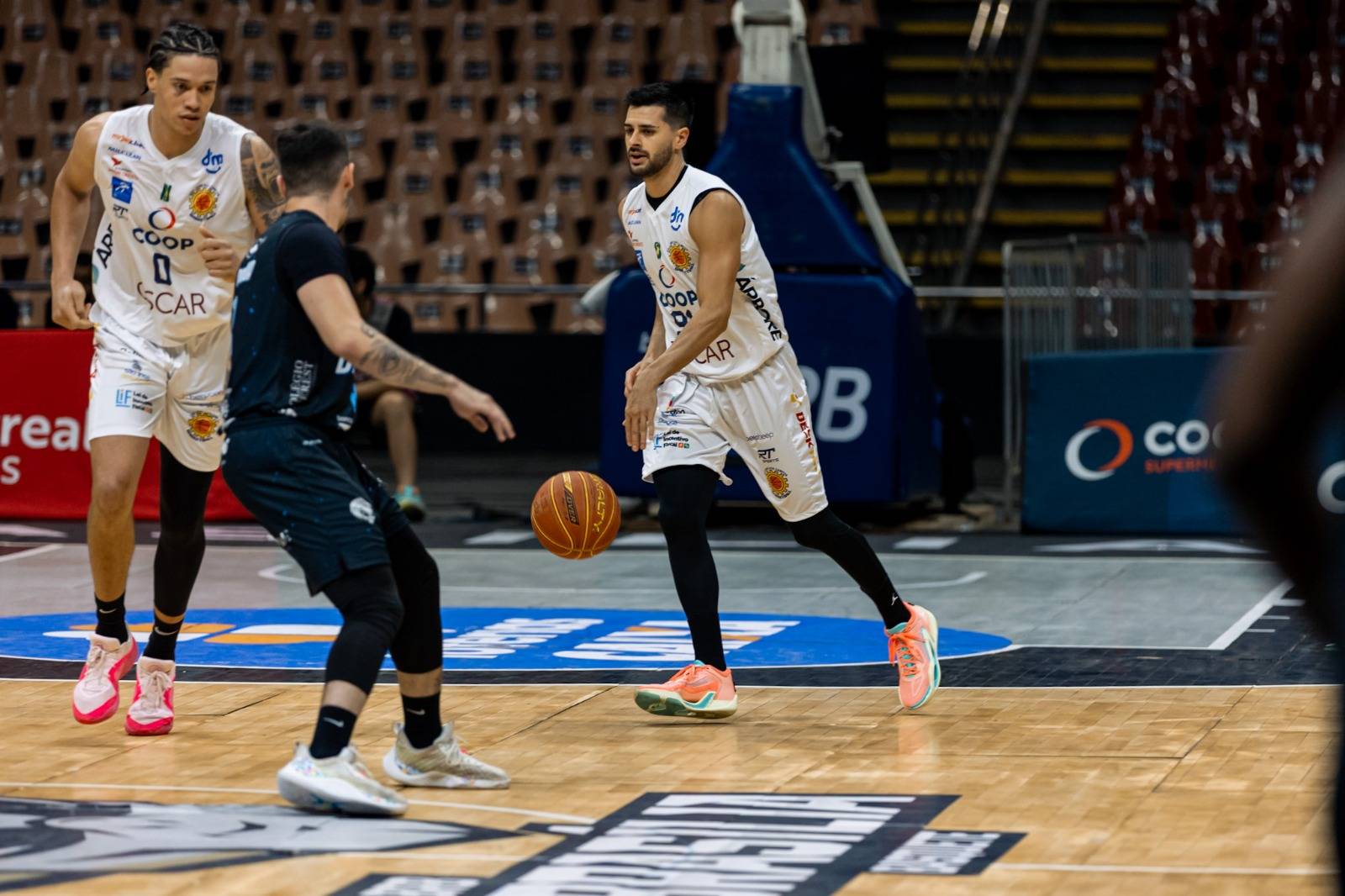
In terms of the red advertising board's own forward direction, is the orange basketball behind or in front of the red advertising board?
in front

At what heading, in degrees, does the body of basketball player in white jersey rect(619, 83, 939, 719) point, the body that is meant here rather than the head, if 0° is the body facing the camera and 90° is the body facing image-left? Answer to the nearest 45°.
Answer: approximately 45°

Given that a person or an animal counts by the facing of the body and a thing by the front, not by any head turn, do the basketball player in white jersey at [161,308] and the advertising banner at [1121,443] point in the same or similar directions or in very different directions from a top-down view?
same or similar directions

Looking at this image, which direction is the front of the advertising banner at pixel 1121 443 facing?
toward the camera

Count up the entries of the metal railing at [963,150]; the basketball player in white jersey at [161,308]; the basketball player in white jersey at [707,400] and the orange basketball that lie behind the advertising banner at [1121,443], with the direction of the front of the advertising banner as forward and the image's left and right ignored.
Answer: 1

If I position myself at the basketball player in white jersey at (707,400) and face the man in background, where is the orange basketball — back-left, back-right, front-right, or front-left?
front-left

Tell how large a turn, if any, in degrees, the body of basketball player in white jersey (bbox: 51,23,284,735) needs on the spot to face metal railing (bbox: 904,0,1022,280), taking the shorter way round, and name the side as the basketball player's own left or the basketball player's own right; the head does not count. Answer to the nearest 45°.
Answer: approximately 135° to the basketball player's own left

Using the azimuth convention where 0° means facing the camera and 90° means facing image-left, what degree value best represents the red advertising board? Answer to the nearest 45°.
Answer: approximately 0°

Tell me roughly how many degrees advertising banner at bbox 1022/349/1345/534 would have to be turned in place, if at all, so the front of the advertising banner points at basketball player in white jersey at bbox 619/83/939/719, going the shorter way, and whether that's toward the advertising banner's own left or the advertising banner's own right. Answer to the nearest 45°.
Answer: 0° — it already faces them

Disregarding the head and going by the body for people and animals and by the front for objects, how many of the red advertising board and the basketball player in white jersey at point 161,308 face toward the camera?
2

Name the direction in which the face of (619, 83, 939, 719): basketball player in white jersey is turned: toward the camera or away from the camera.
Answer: toward the camera

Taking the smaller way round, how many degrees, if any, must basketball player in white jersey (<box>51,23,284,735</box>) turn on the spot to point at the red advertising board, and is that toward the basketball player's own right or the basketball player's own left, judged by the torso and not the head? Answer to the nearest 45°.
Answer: approximately 180°

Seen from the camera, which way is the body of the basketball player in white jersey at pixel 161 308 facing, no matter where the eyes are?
toward the camera

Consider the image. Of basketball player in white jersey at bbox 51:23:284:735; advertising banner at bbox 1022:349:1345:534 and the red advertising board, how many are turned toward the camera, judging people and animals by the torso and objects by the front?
3

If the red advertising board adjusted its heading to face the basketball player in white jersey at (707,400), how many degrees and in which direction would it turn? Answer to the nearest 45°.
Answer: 0° — it already faces them
